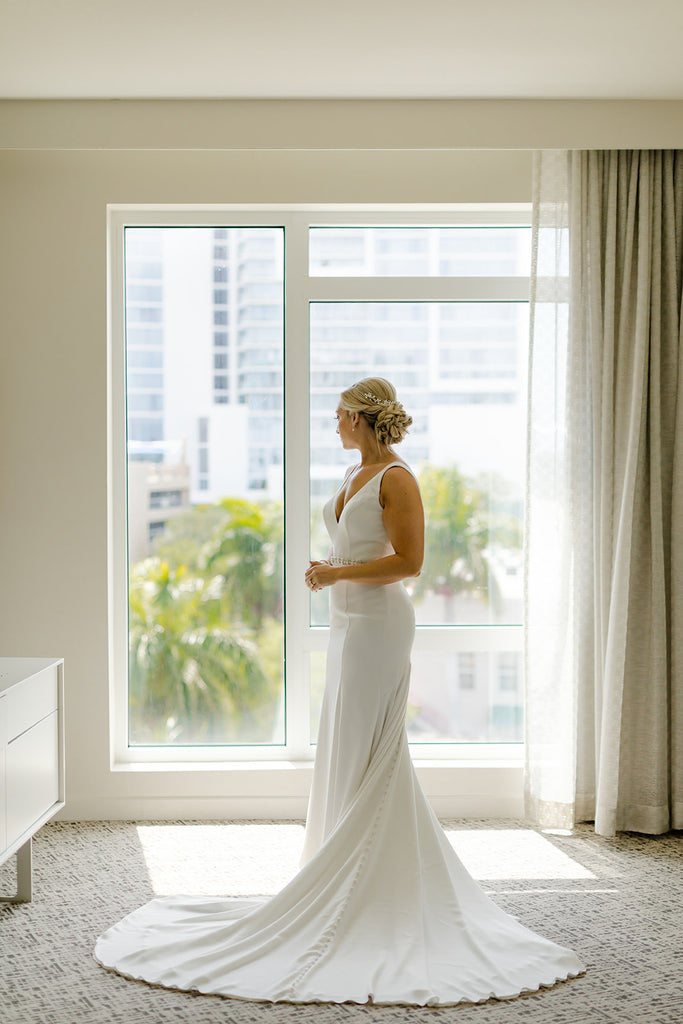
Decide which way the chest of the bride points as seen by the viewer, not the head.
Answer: to the viewer's left

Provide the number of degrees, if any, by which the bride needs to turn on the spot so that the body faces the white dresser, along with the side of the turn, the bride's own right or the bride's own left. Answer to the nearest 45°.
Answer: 0° — they already face it
